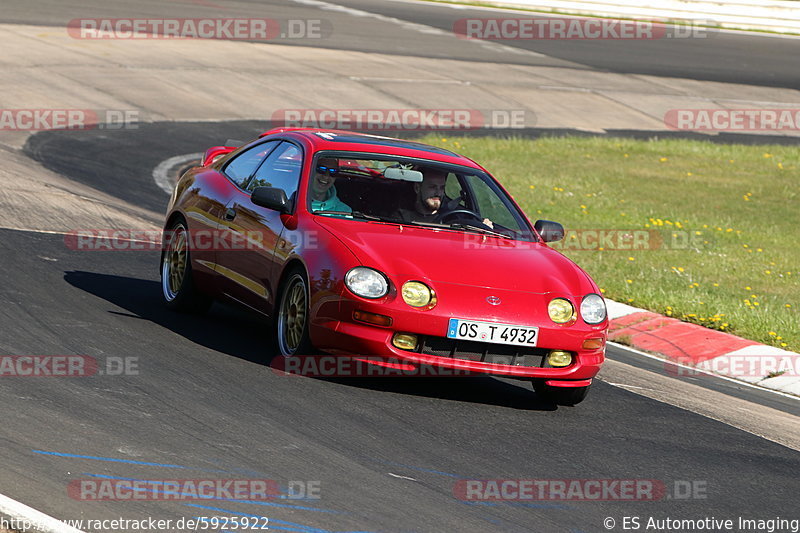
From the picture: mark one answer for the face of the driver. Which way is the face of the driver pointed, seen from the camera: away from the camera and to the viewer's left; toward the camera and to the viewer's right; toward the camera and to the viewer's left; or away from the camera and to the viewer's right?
toward the camera and to the viewer's right

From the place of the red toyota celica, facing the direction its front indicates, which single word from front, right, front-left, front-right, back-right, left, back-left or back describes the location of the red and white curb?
left

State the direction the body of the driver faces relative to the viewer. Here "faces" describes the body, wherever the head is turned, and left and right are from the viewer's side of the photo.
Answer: facing the viewer and to the right of the viewer

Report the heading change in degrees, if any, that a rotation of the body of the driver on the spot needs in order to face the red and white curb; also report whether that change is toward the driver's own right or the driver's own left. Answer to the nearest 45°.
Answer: approximately 90° to the driver's own left

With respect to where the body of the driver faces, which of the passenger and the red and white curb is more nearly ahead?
the red and white curb

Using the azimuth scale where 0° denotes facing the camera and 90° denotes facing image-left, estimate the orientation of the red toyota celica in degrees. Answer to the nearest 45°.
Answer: approximately 315°
